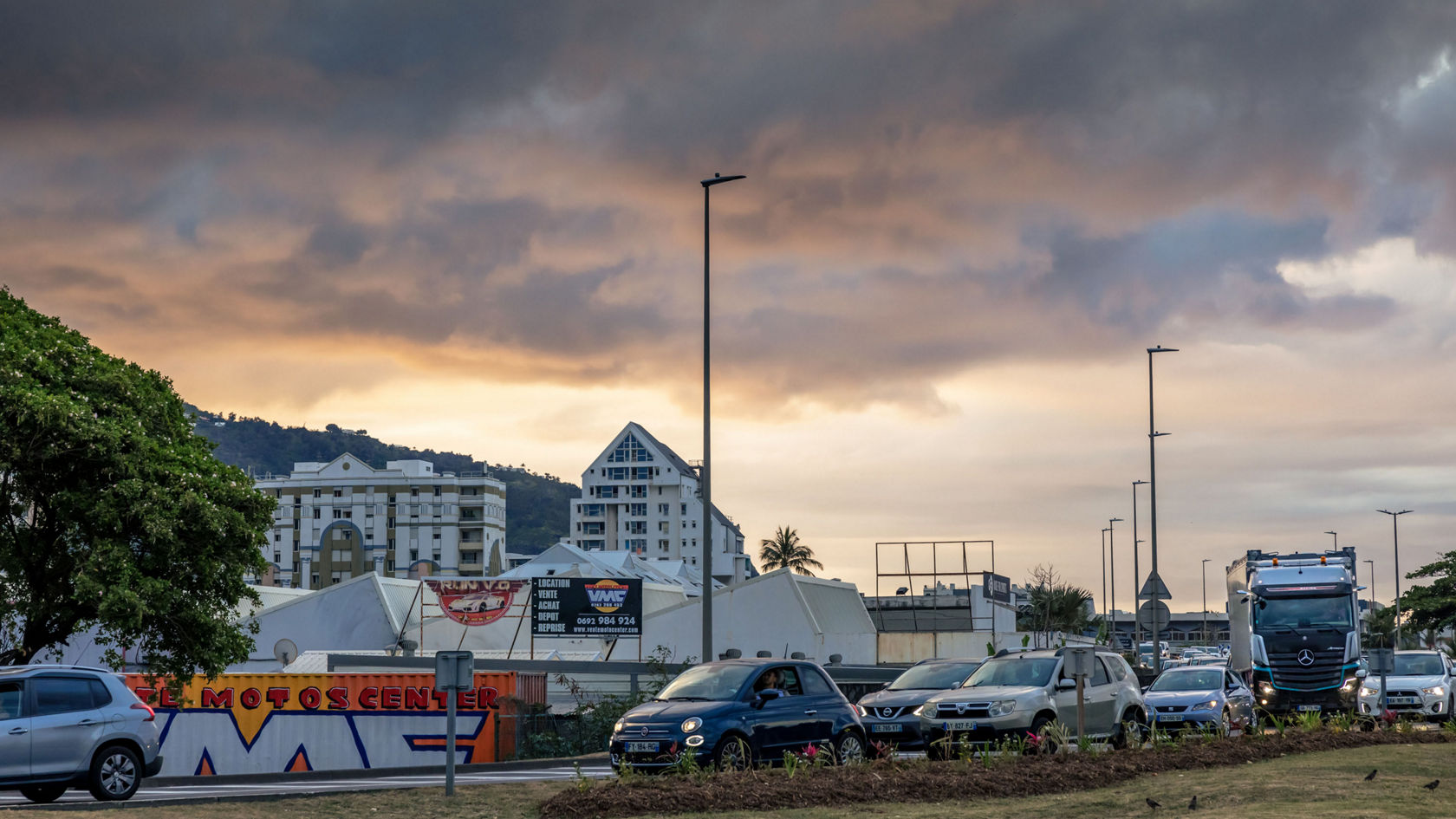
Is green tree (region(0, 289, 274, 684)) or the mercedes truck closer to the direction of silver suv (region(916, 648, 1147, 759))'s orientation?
the green tree

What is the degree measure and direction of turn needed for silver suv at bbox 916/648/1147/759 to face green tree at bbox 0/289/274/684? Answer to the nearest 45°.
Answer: approximately 45° to its right

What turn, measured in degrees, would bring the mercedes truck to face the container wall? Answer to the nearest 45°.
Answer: approximately 45° to its right

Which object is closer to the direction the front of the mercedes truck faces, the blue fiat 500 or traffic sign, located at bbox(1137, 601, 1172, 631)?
the blue fiat 500

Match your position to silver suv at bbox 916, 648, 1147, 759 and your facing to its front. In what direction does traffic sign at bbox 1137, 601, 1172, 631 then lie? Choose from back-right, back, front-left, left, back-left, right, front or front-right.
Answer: back-right

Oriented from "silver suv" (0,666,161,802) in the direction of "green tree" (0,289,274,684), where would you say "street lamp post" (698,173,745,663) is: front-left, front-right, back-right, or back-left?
front-right

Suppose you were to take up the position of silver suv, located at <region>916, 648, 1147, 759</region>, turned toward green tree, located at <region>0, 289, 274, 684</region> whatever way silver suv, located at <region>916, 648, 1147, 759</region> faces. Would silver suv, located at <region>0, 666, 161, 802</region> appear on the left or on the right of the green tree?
left

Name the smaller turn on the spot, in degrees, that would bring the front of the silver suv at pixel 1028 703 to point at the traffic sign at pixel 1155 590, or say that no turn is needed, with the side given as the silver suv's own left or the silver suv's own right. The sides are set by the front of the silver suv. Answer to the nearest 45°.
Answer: approximately 135° to the silver suv's own right

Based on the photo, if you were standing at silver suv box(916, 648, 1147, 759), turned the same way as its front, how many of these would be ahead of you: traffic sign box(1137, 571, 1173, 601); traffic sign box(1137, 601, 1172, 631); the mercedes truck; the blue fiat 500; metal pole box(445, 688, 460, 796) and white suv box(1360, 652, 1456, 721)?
2

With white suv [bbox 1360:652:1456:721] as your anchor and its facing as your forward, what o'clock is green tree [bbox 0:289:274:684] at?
The green tree is roughly at 2 o'clock from the white suv.

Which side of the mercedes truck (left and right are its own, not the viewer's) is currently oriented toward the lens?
front

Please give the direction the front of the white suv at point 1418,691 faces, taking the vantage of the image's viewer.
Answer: facing the viewer

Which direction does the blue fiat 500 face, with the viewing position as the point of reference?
facing the viewer and to the left of the viewer

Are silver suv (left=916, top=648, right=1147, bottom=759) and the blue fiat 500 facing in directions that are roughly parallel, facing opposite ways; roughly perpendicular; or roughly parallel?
roughly parallel

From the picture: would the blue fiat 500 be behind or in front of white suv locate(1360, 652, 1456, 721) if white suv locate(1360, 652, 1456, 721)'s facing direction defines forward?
in front

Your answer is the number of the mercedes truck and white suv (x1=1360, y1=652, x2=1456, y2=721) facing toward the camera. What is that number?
2
